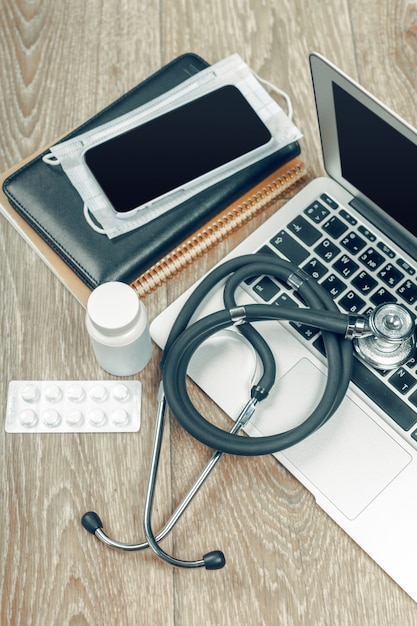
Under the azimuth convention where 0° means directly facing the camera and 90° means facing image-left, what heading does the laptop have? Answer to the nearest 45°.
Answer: approximately 45°
